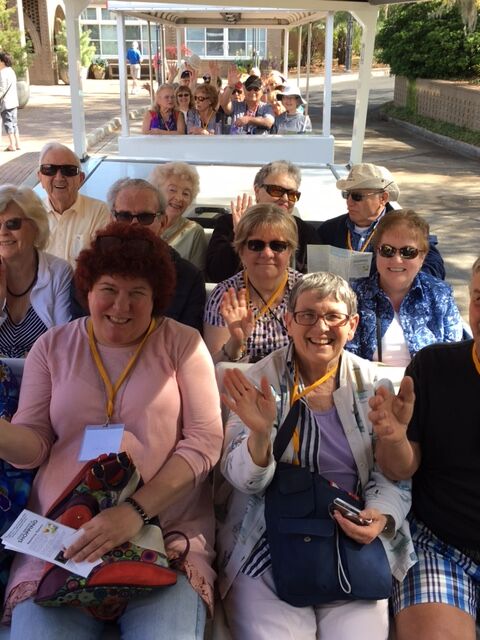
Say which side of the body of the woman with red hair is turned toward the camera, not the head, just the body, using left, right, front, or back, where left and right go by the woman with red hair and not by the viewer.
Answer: front

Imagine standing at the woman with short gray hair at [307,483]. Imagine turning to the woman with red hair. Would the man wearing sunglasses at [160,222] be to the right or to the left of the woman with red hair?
right

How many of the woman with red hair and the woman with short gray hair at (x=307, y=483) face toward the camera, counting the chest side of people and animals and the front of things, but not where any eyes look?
2

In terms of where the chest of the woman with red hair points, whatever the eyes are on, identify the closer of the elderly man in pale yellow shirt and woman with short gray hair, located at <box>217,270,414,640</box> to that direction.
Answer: the woman with short gray hair

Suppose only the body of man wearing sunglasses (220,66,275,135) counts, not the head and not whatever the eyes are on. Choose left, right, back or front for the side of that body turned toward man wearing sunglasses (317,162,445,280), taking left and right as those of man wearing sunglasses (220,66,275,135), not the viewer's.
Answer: front

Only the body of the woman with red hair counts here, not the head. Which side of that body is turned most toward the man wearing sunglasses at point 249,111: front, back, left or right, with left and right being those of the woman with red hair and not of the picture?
back

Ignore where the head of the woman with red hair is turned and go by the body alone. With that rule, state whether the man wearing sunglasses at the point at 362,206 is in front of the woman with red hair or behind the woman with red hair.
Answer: behind

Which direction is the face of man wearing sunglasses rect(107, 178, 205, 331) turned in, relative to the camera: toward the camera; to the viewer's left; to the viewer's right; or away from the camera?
toward the camera

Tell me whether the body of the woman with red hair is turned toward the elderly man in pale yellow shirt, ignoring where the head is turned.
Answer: no

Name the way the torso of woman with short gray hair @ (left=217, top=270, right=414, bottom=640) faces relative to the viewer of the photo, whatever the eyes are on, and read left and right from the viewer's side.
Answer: facing the viewer

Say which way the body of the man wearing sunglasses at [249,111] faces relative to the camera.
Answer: toward the camera

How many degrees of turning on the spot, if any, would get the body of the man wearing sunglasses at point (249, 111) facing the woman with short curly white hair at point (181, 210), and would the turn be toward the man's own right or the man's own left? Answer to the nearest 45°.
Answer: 0° — they already face them

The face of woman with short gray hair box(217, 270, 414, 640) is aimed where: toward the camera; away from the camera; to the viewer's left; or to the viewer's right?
toward the camera

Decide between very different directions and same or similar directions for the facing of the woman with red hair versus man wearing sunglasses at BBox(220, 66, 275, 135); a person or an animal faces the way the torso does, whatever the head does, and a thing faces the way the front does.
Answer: same or similar directions

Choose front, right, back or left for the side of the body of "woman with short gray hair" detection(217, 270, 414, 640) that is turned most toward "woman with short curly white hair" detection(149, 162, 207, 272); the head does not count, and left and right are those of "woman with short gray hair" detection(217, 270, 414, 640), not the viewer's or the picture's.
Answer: back
